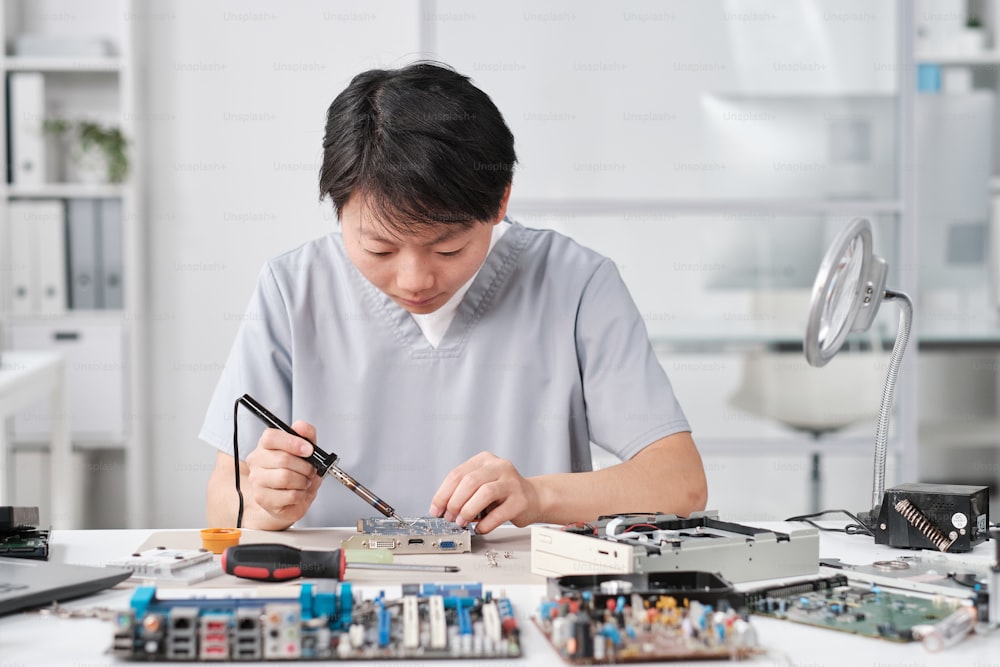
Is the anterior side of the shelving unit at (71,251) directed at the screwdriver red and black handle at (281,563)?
yes

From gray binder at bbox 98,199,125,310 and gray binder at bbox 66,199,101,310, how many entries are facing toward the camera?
2

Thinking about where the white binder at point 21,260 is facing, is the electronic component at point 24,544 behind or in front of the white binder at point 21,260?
in front

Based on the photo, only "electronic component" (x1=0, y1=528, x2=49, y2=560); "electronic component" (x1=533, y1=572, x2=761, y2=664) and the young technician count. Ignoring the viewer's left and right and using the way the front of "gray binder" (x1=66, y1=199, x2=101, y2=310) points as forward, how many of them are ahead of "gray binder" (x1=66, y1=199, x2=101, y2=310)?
3

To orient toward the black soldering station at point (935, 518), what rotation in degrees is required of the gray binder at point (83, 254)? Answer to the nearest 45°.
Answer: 0° — it already faces it

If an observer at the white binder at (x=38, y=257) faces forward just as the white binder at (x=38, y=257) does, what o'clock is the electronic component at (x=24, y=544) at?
The electronic component is roughly at 12 o'clock from the white binder.

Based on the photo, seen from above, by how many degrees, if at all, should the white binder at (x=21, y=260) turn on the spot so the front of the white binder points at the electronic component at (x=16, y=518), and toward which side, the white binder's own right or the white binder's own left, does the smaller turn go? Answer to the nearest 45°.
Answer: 0° — it already faces it

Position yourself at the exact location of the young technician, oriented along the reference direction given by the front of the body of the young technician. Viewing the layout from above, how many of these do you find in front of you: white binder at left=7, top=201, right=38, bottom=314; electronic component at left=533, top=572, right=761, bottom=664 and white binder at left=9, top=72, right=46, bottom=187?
1

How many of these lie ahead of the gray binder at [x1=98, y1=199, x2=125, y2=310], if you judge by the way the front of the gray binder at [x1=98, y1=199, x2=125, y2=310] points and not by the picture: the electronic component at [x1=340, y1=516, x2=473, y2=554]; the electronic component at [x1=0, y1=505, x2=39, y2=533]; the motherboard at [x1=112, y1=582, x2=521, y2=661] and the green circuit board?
4

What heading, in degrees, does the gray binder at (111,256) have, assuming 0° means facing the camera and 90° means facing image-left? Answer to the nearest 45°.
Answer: approximately 0°

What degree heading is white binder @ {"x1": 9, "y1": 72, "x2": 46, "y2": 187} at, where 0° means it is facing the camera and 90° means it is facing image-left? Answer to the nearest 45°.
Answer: approximately 0°
